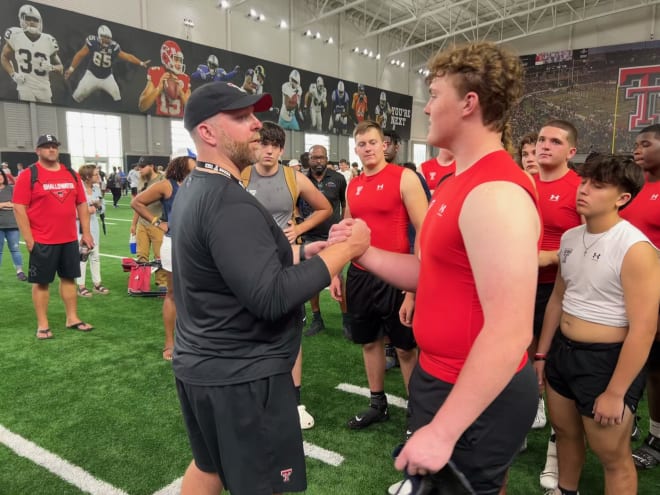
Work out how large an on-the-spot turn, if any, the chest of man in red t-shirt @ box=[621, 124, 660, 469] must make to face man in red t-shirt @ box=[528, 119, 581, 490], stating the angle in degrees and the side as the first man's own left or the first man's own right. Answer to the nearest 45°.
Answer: approximately 45° to the first man's own right

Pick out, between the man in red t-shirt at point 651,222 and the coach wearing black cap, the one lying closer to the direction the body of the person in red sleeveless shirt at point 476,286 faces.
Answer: the coach wearing black cap

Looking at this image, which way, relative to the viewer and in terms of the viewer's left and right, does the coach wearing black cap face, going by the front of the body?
facing to the right of the viewer

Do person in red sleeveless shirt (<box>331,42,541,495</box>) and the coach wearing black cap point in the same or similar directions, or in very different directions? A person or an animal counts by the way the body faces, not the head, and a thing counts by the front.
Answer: very different directions

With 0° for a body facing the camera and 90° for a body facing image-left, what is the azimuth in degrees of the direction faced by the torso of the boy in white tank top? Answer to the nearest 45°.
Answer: approximately 45°

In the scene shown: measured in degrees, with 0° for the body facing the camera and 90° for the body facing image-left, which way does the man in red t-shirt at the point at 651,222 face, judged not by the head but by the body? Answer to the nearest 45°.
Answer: approximately 45°

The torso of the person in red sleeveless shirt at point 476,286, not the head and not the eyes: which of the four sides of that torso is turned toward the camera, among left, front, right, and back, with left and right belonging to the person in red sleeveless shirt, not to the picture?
left

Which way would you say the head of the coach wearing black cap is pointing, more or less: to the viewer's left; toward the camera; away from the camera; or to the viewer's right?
to the viewer's right

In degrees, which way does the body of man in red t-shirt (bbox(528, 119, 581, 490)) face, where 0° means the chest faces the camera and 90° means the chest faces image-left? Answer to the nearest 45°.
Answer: approximately 45°

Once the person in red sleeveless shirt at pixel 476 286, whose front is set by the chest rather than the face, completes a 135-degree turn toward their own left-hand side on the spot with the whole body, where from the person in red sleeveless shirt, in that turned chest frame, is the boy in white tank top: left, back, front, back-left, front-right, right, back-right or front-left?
left

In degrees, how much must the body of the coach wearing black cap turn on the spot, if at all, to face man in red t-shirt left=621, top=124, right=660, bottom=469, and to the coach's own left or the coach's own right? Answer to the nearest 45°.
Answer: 0° — they already face them

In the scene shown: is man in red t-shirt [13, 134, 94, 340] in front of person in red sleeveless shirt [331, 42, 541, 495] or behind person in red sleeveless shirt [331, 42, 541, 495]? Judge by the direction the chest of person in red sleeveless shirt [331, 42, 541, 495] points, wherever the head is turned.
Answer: in front

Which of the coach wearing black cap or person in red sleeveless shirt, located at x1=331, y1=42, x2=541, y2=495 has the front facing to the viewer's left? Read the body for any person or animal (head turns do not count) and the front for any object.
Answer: the person in red sleeveless shirt

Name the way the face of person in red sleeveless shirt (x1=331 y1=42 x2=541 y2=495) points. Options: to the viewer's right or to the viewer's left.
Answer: to the viewer's left

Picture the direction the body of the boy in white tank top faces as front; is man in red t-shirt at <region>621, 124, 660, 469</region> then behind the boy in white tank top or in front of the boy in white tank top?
behind

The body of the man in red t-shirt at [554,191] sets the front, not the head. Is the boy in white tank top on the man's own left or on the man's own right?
on the man's own left

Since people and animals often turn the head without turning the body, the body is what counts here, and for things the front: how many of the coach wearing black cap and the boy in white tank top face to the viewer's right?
1
